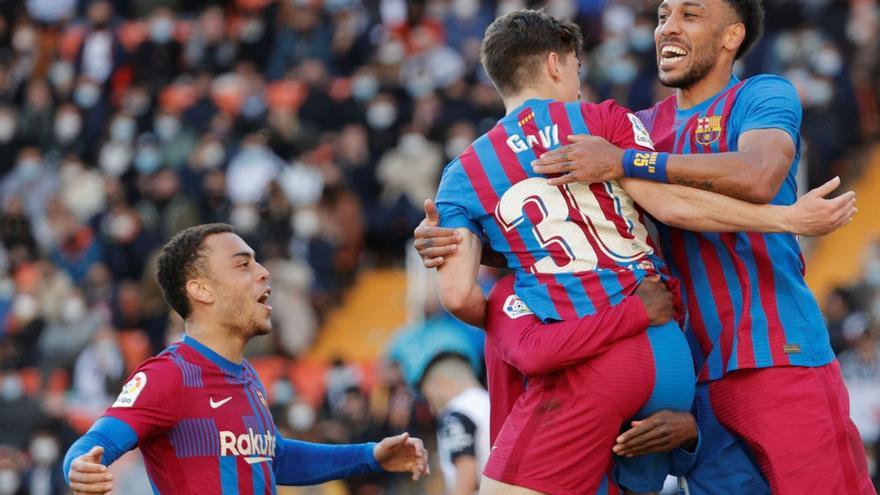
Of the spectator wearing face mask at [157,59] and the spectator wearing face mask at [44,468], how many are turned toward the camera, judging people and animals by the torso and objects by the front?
2

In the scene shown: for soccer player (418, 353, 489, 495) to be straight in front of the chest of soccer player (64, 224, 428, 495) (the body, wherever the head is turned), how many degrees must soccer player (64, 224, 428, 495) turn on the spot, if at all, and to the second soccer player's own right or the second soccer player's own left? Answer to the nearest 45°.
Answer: approximately 90° to the second soccer player's own left

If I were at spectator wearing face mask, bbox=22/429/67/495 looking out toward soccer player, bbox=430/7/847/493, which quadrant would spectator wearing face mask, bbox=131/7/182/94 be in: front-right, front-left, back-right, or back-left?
back-left

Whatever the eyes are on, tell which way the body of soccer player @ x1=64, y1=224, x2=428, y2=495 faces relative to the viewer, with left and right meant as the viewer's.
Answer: facing the viewer and to the right of the viewer

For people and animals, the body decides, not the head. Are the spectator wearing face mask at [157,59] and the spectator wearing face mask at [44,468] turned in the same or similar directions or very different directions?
same or similar directions

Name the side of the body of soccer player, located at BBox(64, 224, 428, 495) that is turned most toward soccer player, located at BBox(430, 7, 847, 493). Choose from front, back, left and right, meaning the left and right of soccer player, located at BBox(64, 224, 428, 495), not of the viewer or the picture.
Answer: front

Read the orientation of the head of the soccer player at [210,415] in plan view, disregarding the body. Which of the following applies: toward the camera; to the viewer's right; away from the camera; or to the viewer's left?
to the viewer's right

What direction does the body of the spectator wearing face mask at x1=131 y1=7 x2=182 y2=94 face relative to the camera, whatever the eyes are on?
toward the camera

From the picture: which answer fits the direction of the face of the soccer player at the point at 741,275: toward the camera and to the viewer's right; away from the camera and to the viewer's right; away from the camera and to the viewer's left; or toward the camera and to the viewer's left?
toward the camera and to the viewer's left

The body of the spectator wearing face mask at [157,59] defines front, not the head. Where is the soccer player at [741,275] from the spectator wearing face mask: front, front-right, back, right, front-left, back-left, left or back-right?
front

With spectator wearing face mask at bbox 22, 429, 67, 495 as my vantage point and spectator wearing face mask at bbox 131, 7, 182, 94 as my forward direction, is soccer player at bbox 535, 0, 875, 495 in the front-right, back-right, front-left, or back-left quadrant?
back-right
